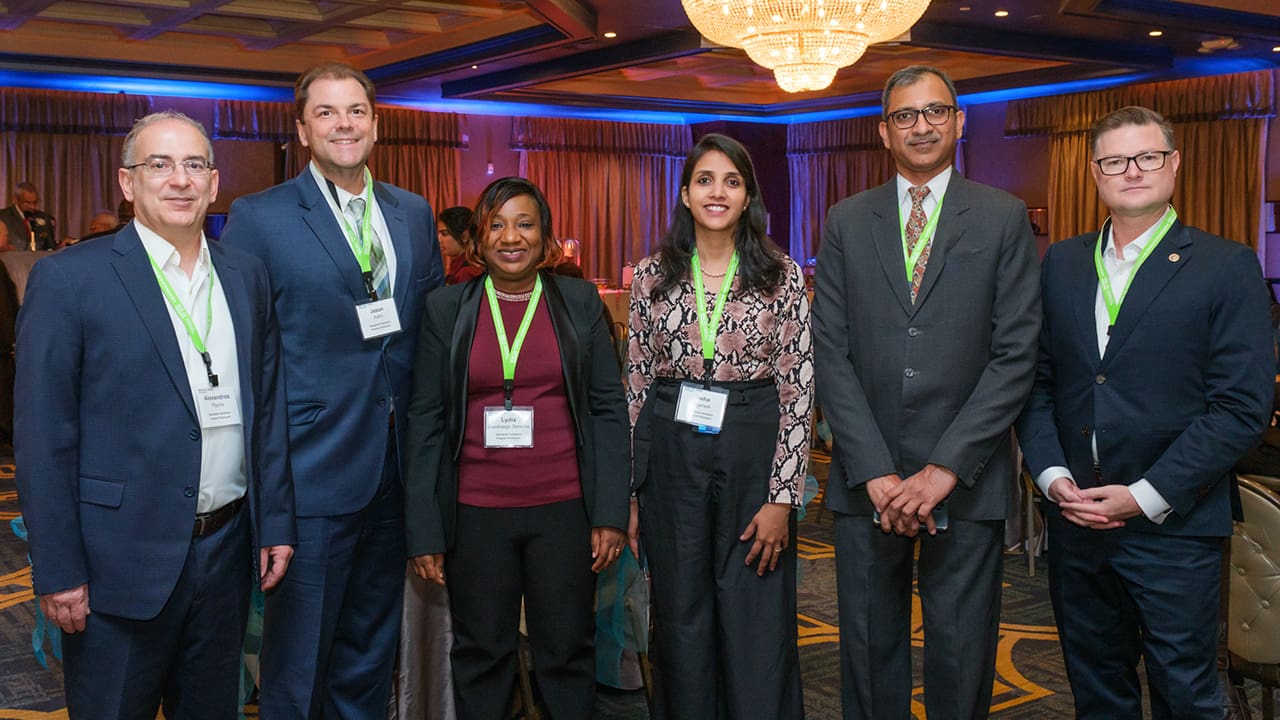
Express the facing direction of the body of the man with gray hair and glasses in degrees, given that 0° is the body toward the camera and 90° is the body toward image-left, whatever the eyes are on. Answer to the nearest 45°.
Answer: approximately 315°

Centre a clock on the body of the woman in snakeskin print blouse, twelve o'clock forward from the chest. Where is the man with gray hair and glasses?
The man with gray hair and glasses is roughly at 2 o'clock from the woman in snakeskin print blouse.

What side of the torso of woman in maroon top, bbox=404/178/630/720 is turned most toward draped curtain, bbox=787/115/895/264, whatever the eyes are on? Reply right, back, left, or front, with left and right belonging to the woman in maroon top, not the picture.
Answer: back

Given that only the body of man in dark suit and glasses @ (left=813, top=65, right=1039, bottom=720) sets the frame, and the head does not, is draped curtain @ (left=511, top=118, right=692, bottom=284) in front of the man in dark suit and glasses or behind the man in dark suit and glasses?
behind

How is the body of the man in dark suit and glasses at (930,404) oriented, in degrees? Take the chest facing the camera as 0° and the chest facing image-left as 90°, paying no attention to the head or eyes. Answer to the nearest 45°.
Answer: approximately 0°

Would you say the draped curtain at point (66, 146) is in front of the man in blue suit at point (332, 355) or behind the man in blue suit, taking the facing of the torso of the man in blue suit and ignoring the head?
behind

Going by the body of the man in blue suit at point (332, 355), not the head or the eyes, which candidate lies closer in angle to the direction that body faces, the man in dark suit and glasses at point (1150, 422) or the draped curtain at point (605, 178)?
the man in dark suit and glasses

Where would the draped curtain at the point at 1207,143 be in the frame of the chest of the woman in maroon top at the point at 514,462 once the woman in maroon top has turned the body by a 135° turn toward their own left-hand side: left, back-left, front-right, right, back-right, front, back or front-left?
front
